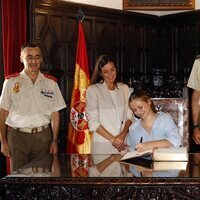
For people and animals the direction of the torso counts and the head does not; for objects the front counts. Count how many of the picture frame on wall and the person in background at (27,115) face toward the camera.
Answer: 2

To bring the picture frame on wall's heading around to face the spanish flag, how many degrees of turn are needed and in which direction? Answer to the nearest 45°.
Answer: approximately 45° to its right

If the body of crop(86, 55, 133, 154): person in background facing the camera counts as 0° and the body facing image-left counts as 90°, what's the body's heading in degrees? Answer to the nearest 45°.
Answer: approximately 315°

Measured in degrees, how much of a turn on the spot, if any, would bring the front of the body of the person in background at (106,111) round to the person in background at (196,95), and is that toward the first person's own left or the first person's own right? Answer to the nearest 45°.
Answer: approximately 90° to the first person's own left

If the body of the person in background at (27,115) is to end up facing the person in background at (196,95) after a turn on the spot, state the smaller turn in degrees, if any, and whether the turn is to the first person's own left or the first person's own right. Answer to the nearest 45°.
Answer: approximately 90° to the first person's own left
